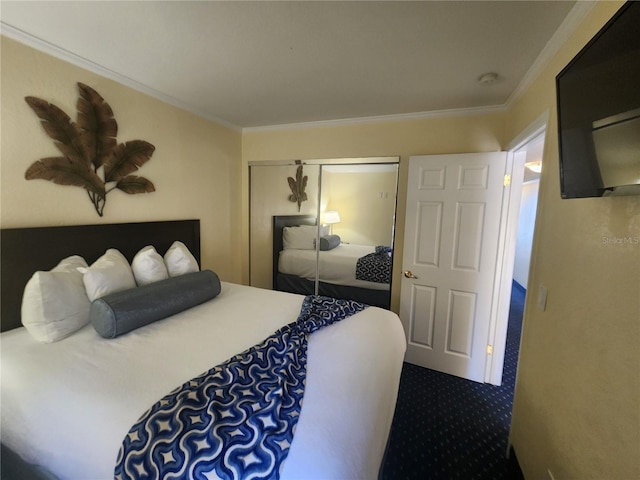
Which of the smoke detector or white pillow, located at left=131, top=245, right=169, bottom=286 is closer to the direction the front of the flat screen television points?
the white pillow

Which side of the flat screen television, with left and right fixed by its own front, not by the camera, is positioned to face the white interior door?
right

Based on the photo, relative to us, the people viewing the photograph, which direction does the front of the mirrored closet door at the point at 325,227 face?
facing the viewer

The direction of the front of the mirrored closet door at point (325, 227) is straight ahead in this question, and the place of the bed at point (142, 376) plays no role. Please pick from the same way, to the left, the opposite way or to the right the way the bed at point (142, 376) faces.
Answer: to the left

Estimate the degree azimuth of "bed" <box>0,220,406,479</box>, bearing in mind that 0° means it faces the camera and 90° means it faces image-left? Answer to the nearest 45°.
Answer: approximately 315°

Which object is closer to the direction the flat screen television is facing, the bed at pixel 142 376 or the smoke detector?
the bed

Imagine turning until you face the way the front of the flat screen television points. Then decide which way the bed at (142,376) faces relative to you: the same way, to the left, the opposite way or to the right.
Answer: the opposite way

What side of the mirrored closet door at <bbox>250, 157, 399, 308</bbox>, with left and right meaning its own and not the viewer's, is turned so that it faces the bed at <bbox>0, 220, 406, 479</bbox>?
front

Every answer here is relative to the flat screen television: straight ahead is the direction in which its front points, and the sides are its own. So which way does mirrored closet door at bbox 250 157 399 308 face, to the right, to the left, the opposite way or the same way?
to the left

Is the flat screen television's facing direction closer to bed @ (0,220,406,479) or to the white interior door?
the bed

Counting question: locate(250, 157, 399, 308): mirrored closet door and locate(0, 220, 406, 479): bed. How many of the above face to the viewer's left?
0

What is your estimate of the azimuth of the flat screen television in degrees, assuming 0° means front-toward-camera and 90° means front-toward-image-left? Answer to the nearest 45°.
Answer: approximately 45°

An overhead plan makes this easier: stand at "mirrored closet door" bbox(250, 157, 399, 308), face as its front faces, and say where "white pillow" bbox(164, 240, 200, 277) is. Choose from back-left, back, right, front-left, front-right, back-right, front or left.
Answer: front-right

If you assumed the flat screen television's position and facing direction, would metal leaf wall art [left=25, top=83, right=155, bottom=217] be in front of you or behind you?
in front

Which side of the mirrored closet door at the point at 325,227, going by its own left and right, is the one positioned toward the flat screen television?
front

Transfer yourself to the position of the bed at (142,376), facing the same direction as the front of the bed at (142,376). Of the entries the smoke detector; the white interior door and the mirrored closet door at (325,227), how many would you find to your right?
0
